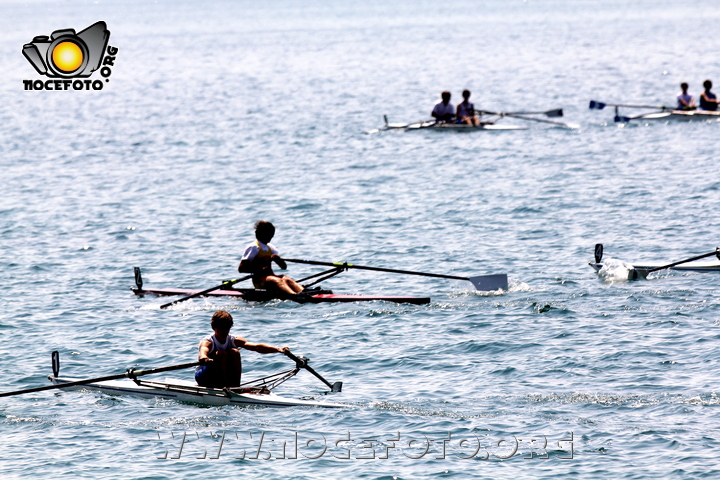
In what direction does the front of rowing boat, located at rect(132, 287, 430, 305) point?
to the viewer's left

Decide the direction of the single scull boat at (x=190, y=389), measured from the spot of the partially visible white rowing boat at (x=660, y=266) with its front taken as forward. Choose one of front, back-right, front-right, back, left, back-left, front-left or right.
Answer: front-left

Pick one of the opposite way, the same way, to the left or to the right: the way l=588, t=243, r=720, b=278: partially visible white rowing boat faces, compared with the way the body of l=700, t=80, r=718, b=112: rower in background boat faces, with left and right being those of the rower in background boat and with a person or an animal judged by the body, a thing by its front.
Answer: the opposite way

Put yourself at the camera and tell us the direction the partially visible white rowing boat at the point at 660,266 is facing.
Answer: facing to the left of the viewer

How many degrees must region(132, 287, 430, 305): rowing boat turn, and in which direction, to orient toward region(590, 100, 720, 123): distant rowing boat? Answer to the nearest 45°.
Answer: approximately 135° to its right

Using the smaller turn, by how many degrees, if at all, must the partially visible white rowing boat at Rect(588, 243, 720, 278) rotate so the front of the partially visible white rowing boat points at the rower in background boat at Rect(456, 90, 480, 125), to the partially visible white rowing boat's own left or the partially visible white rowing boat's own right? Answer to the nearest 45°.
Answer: approximately 90° to the partially visible white rowing boat's own right

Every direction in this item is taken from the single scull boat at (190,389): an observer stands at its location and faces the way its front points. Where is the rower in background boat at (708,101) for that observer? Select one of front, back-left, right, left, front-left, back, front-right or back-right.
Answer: right

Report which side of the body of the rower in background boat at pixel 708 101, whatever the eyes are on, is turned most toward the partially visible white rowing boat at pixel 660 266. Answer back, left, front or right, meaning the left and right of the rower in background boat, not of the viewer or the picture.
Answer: right

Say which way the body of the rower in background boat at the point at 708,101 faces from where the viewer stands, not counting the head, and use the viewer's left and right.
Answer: facing to the right of the viewer

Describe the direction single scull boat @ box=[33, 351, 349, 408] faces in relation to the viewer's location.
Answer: facing away from the viewer and to the left of the viewer

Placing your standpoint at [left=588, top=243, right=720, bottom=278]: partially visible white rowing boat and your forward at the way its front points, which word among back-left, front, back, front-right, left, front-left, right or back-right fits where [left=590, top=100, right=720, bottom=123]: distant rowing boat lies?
right

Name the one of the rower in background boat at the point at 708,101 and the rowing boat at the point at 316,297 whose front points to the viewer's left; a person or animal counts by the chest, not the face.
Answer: the rowing boat

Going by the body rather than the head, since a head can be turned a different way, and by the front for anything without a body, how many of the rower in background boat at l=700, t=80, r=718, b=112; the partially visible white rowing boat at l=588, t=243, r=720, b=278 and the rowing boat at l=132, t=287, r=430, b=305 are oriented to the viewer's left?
2

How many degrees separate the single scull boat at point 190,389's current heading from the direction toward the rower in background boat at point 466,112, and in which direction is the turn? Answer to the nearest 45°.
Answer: approximately 90° to its right

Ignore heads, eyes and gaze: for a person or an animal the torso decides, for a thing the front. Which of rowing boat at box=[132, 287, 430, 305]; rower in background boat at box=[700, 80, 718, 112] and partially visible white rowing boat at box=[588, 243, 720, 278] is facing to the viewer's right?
the rower in background boat

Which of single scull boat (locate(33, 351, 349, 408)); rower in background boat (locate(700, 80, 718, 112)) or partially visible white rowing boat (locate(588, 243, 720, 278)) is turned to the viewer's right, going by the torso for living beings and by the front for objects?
the rower in background boat
